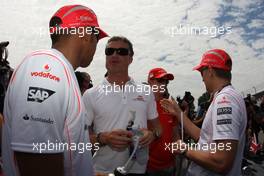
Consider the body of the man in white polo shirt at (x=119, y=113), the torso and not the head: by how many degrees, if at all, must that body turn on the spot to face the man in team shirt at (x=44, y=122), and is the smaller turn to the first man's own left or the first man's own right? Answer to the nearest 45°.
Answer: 0° — they already face them

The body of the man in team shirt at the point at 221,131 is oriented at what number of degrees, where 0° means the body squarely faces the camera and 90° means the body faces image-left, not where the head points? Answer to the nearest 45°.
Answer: approximately 90°

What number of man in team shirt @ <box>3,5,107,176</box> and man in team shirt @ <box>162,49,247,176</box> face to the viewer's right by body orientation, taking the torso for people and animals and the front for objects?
1

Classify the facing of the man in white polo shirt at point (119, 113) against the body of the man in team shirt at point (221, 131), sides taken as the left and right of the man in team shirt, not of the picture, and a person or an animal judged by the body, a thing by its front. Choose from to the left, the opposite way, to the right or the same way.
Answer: to the left

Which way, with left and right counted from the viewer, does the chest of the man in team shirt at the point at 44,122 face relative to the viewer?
facing to the right of the viewer
